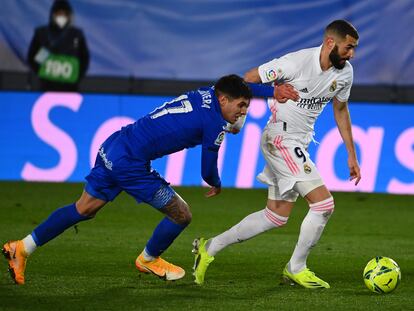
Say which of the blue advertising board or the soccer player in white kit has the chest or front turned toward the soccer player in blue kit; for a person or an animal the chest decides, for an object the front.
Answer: the blue advertising board

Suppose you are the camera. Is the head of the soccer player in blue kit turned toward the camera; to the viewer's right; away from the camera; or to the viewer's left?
to the viewer's right

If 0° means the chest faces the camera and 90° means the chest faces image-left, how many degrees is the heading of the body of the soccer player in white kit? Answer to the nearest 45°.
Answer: approximately 315°

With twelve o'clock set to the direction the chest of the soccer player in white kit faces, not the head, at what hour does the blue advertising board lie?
The blue advertising board is roughly at 7 o'clock from the soccer player in white kit.

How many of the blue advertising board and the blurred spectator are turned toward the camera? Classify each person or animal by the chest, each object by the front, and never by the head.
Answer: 2

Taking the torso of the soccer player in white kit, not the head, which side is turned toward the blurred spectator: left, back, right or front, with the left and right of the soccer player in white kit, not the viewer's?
back

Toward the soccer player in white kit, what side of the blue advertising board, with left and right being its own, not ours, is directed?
front

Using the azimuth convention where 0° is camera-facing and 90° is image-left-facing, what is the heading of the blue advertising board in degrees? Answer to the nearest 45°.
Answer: approximately 0°

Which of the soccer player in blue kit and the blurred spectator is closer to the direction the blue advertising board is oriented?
the soccer player in blue kit
